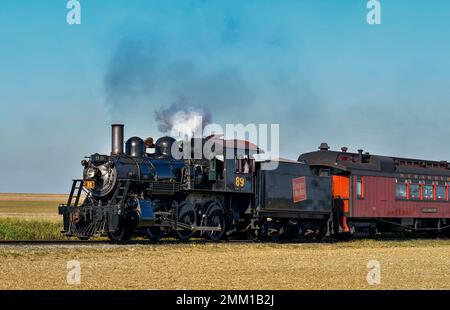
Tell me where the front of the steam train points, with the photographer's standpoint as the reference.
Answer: facing the viewer and to the left of the viewer
